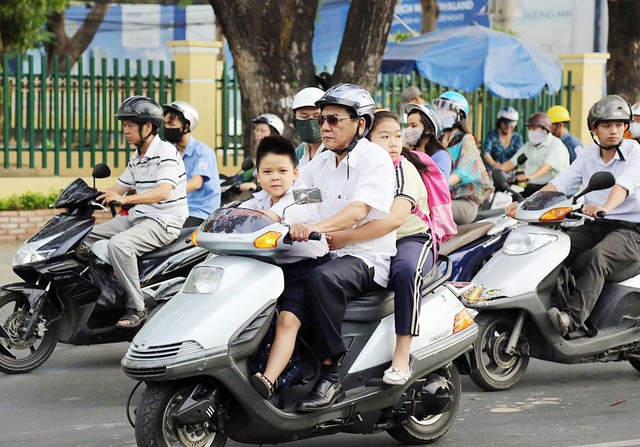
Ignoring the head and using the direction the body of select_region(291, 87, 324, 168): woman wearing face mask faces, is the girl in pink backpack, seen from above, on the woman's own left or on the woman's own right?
on the woman's own left

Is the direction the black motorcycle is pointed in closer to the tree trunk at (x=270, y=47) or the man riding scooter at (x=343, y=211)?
the man riding scooter

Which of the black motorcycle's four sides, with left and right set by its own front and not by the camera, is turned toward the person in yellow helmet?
back

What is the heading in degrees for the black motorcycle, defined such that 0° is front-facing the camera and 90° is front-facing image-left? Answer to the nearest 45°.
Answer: approximately 45°

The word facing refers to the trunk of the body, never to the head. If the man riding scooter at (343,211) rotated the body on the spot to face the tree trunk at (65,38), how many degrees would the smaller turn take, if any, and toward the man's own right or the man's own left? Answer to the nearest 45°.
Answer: approximately 135° to the man's own right

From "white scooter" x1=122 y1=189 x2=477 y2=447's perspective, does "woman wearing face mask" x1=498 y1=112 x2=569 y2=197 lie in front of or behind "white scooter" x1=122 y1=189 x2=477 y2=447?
behind

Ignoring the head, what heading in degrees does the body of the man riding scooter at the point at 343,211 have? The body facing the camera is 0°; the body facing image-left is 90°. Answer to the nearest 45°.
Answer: approximately 45°

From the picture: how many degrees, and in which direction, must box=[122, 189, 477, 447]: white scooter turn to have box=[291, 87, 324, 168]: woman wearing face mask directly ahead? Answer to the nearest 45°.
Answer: approximately 135° to its right

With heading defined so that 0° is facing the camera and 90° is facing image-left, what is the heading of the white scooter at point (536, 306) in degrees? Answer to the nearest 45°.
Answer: approximately 45°

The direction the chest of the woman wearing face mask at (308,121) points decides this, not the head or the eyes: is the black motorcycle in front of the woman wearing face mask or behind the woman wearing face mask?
in front
